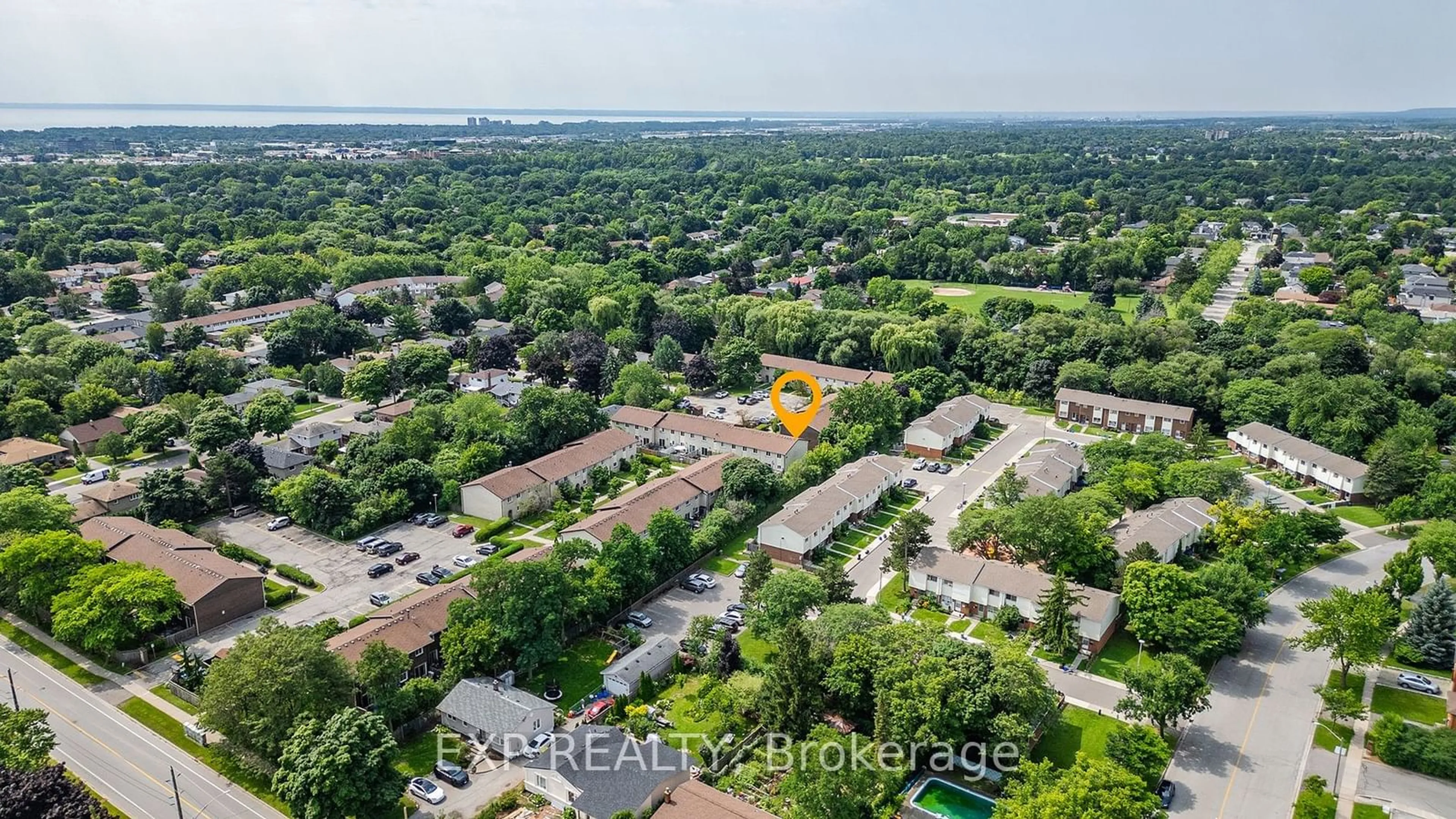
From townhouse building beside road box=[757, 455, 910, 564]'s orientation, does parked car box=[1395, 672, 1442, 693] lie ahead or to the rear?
ahead

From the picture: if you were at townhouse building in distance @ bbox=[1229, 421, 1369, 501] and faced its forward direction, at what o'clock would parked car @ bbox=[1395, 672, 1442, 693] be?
The parked car is roughly at 10 o'clock from the townhouse building in distance.

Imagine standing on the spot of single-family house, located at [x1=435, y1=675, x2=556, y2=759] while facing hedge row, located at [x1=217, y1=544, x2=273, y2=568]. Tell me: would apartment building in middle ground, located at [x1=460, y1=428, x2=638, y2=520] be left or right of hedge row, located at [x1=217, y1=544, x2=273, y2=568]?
right

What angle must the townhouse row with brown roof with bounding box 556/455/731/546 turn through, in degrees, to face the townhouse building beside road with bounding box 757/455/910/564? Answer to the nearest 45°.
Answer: approximately 45° to its left

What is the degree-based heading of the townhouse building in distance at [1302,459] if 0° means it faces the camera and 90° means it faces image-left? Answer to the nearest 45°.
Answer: approximately 45°

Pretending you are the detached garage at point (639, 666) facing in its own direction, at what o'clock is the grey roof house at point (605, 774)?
The grey roof house is roughly at 11 o'clock from the detached garage.

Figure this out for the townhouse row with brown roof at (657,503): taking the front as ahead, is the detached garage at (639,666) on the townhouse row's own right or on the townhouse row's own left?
on the townhouse row's own right

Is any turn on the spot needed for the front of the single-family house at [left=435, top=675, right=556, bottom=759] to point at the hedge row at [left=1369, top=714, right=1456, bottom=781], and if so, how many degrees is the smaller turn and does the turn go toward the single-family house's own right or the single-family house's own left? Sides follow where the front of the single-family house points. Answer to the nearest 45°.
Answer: approximately 135° to the single-family house's own left

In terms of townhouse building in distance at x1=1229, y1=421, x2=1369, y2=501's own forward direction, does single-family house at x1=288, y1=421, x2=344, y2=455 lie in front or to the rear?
in front

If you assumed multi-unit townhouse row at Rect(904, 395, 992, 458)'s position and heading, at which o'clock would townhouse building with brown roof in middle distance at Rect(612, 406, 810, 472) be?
The townhouse building with brown roof in middle distance is roughly at 4 o'clock from the multi-unit townhouse row.

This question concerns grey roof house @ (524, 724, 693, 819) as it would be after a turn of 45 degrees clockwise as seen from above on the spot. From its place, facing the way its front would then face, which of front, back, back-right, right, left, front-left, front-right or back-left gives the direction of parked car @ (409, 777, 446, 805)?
front

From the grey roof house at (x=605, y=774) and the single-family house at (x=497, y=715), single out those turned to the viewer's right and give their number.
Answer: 0

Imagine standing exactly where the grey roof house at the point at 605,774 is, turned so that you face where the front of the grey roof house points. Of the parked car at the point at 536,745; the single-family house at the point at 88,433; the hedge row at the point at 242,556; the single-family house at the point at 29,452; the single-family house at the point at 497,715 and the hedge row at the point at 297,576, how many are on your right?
6

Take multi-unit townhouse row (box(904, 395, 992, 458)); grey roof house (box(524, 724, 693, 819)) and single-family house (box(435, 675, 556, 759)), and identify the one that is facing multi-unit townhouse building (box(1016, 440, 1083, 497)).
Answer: multi-unit townhouse row (box(904, 395, 992, 458))

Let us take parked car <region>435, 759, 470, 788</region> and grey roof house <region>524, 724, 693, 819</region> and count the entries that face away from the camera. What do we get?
0

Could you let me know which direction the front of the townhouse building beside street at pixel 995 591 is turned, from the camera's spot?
facing the viewer and to the left of the viewer
